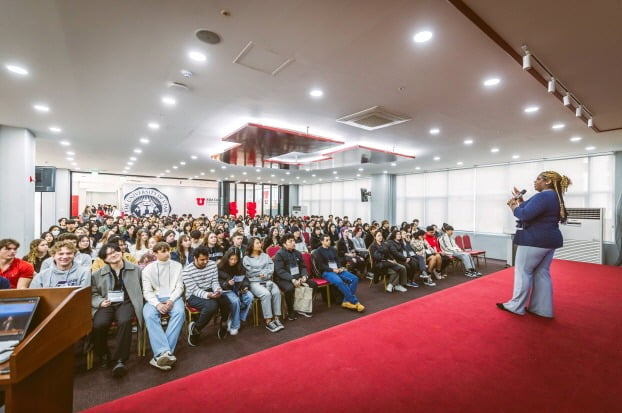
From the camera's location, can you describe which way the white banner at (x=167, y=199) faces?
facing the viewer

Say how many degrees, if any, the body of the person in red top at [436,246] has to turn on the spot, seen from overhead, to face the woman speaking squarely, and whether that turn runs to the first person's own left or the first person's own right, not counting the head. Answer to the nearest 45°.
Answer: approximately 45° to the first person's own right

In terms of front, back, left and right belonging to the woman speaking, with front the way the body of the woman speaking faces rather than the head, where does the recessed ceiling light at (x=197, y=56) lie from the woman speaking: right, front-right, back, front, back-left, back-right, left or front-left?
front-left

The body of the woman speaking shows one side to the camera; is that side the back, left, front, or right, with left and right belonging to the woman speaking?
left

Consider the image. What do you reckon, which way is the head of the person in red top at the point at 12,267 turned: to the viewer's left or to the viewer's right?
to the viewer's right

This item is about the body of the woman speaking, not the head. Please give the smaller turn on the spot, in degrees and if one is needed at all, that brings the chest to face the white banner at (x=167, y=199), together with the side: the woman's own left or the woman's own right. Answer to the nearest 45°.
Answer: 0° — they already face it

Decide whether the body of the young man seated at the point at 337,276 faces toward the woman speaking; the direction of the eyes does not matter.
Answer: yes

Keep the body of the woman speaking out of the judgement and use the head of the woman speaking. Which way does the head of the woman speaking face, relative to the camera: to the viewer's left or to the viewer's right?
to the viewer's left

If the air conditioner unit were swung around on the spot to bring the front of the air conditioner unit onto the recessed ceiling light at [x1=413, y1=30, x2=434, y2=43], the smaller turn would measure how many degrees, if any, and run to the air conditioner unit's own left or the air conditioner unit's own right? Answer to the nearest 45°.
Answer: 0° — it already faces it

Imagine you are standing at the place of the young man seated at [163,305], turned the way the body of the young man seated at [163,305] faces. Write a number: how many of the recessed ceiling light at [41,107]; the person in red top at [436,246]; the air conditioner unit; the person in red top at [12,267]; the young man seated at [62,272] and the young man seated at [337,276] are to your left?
3

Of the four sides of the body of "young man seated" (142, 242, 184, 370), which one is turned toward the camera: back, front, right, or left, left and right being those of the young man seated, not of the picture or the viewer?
front
